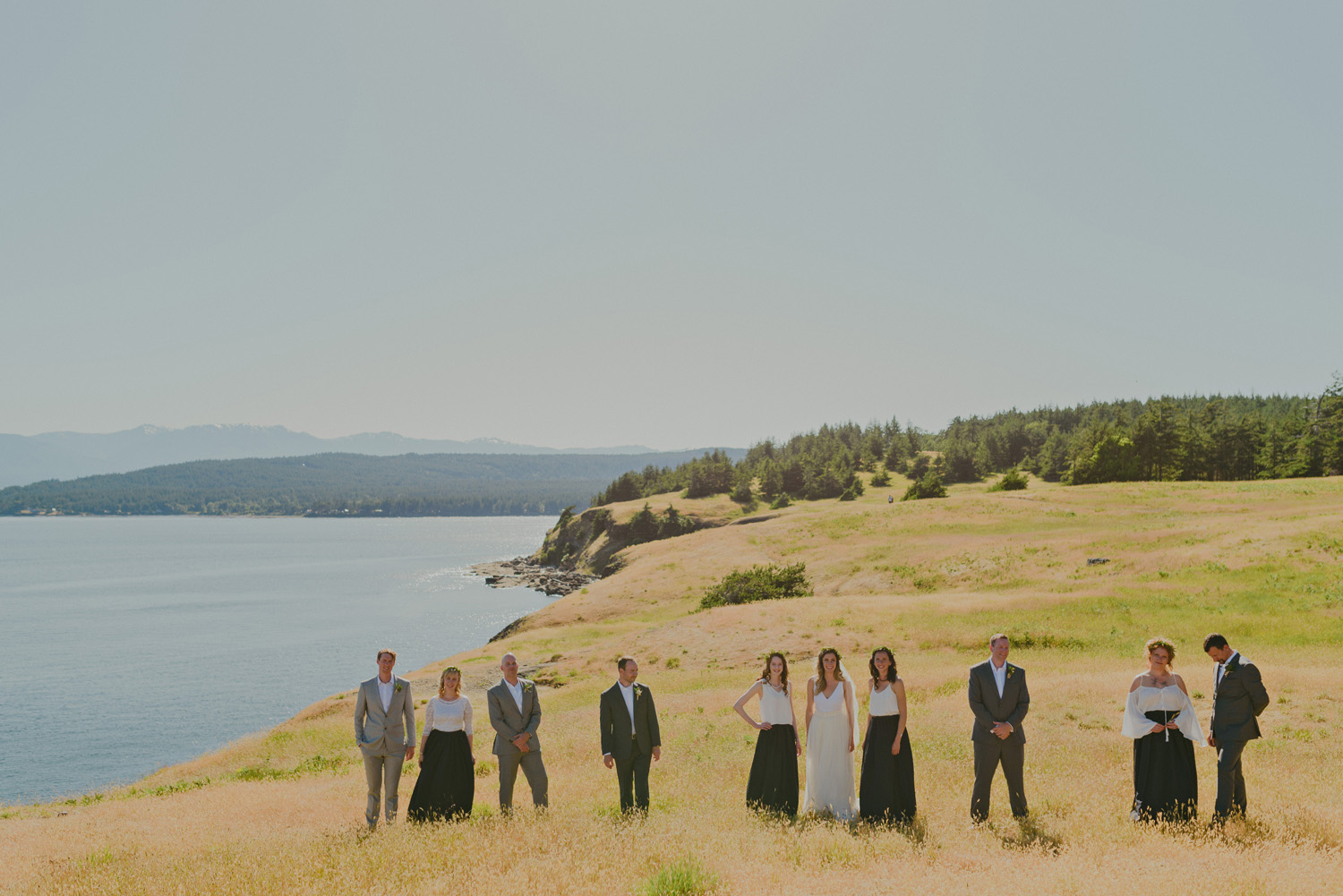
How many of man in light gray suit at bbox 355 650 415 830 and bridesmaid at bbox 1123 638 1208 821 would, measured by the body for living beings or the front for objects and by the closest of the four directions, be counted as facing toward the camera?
2

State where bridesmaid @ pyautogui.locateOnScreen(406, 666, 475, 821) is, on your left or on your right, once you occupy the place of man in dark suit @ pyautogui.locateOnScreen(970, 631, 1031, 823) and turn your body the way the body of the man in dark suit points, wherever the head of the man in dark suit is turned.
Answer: on your right

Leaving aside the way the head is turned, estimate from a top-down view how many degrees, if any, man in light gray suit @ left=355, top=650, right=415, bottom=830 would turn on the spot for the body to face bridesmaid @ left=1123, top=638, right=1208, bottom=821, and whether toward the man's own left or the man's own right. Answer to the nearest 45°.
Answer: approximately 45° to the man's own left

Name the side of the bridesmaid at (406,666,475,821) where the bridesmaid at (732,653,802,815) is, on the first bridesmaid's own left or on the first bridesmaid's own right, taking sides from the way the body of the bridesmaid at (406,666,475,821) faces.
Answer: on the first bridesmaid's own left
